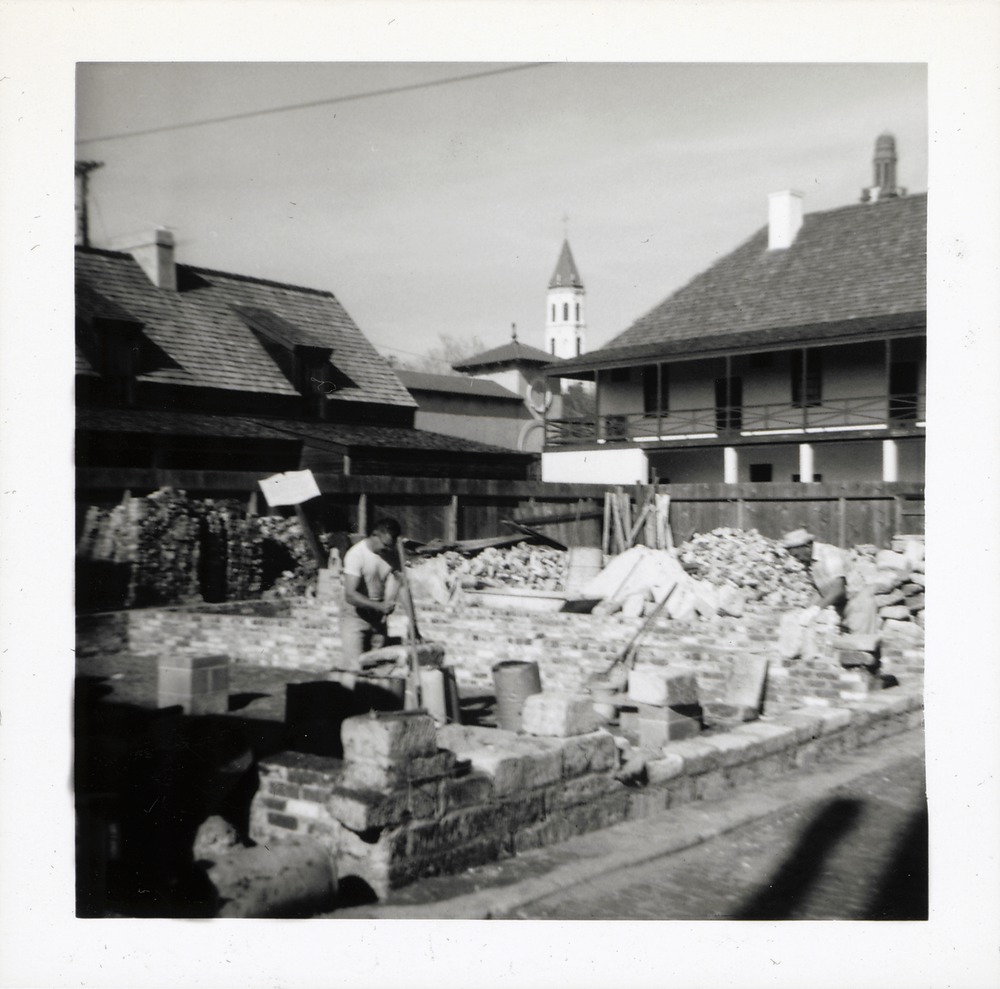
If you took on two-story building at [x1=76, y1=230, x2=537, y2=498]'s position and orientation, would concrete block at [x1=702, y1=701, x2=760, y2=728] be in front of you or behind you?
in front

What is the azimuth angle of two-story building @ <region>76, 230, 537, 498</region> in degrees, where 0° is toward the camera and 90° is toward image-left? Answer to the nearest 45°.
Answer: approximately 315°

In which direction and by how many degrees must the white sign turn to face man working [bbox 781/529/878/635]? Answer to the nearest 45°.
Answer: approximately 45° to its left

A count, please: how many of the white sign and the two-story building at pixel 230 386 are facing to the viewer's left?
0

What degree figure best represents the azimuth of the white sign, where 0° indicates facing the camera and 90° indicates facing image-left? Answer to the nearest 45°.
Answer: approximately 0°

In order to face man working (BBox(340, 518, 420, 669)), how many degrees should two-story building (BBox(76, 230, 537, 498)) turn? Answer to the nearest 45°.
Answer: approximately 45° to its right

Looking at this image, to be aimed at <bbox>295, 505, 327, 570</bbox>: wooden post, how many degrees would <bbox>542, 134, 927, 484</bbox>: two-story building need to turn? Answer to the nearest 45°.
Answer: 0° — it already faces it

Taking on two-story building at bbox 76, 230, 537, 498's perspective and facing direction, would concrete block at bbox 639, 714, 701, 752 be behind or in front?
in front

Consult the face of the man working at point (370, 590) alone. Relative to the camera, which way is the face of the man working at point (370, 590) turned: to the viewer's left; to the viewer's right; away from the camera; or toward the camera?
to the viewer's right

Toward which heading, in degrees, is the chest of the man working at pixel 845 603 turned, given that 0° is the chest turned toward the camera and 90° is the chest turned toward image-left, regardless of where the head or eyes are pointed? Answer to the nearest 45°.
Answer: approximately 90°

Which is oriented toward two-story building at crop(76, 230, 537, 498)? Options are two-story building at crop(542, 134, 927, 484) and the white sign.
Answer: two-story building at crop(542, 134, 927, 484)
